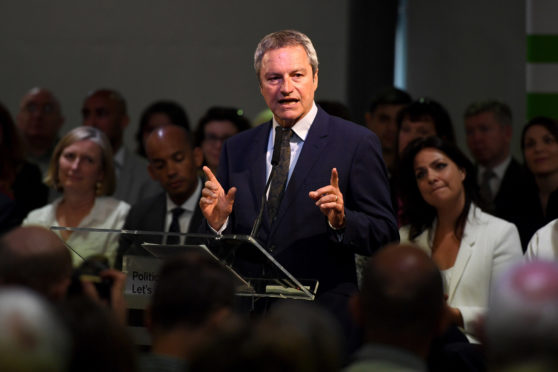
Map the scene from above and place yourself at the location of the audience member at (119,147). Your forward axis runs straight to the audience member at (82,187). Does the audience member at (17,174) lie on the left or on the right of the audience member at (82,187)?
right

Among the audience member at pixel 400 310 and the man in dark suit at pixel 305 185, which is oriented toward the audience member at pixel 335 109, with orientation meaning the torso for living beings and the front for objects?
the audience member at pixel 400 310

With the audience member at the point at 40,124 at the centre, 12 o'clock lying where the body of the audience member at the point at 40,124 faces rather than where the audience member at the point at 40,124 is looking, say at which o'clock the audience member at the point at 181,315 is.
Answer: the audience member at the point at 181,315 is roughly at 12 o'clock from the audience member at the point at 40,124.

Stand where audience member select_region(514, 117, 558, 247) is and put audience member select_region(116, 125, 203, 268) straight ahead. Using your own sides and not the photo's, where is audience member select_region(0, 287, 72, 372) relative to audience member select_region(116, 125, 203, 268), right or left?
left

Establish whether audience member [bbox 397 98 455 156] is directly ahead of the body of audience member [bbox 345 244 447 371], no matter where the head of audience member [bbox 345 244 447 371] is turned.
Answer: yes

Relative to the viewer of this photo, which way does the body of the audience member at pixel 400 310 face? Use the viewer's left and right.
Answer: facing away from the viewer

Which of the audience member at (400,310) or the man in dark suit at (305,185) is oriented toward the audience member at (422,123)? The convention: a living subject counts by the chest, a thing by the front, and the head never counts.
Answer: the audience member at (400,310)

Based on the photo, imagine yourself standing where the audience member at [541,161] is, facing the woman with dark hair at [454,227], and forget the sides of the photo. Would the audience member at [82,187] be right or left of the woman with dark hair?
right

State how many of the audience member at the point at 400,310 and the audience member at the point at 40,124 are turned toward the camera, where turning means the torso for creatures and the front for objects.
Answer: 1

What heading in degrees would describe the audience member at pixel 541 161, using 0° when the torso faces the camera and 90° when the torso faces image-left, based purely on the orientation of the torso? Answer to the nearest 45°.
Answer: approximately 45°

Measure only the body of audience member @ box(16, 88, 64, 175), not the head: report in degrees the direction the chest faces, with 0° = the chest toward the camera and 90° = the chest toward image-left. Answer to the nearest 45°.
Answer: approximately 0°

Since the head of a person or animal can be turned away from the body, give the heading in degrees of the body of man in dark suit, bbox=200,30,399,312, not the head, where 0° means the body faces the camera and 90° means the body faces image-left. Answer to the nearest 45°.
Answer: approximately 45°
